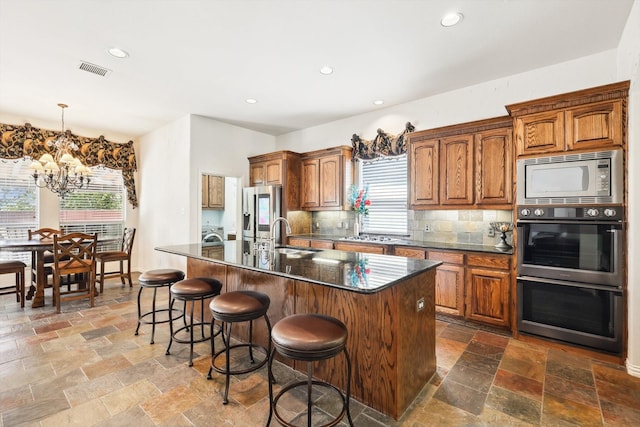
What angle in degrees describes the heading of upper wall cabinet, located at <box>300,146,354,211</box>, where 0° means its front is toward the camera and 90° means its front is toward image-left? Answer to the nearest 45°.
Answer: approximately 45°

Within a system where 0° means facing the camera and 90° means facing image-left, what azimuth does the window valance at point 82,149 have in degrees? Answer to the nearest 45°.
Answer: approximately 0°

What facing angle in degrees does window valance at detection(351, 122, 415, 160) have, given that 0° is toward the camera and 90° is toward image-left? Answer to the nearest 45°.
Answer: approximately 45°

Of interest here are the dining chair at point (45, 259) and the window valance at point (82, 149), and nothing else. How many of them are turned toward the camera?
2

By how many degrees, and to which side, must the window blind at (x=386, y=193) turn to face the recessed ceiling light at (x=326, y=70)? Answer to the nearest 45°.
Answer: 0° — it already faces it

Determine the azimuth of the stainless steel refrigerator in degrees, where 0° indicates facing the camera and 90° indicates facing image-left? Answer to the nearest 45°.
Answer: approximately 45°

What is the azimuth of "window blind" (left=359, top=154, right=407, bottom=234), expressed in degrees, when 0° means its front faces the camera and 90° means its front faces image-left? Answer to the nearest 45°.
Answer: approximately 45°

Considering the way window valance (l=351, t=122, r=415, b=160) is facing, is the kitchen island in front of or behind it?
in front
